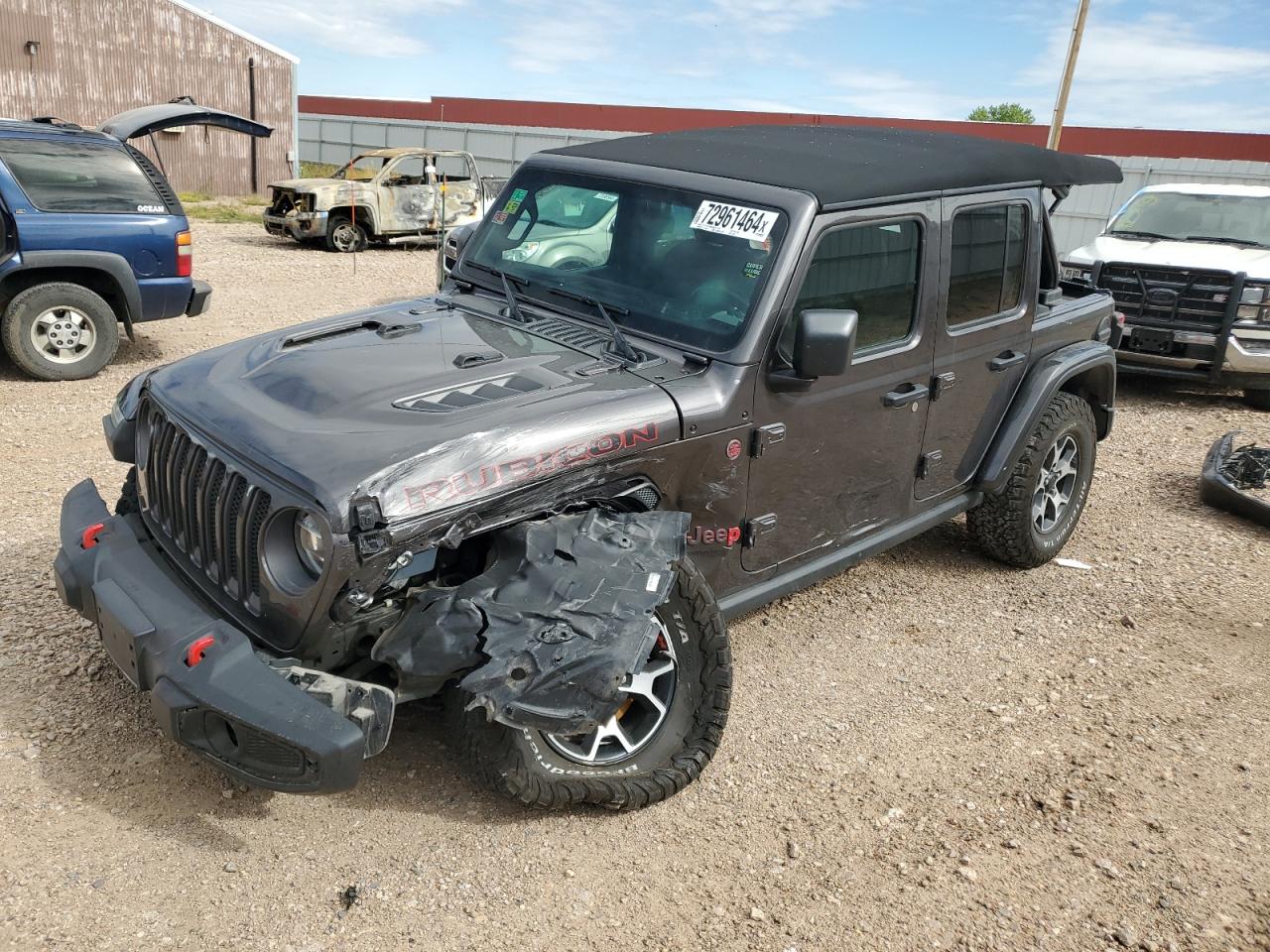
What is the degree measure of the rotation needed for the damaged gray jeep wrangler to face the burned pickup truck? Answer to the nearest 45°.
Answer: approximately 135° to its right

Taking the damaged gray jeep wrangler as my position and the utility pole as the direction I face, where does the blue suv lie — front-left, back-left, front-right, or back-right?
front-left

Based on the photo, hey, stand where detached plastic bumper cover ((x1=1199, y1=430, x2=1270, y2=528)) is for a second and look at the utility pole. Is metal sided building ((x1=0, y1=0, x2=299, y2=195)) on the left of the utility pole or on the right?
left

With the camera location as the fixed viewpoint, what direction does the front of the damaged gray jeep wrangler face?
facing the viewer and to the left of the viewer

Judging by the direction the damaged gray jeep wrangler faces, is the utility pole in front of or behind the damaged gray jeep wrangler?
behind

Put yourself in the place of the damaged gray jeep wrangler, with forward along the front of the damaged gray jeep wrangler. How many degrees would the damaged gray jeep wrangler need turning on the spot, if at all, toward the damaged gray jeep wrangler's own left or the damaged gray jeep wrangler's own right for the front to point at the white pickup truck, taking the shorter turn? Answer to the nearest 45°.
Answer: approximately 180°

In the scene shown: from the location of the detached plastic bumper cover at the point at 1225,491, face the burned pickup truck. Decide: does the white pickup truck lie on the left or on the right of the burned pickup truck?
right

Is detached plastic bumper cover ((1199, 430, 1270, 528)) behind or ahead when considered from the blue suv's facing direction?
behind

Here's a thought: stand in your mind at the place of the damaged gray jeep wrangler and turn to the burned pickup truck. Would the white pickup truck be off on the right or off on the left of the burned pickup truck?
right

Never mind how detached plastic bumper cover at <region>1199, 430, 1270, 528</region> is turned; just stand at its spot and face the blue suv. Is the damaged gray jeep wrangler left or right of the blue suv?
left
